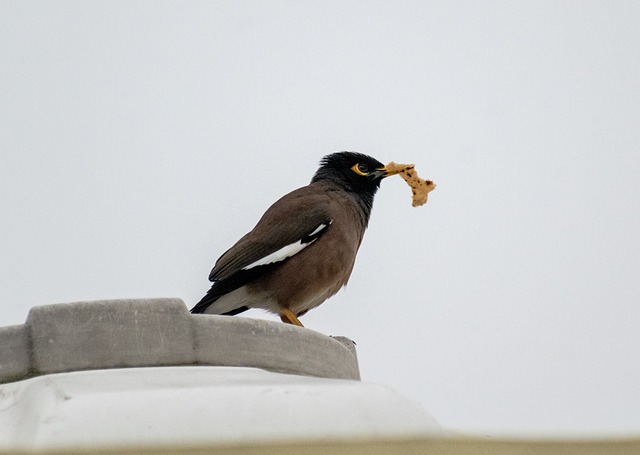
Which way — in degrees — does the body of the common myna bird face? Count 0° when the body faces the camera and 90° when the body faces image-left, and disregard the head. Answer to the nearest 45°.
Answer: approximately 270°
